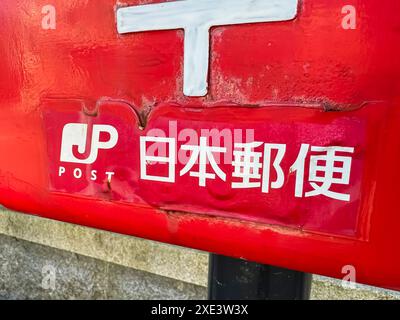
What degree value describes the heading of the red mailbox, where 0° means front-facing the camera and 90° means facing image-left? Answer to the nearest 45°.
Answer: approximately 45°
